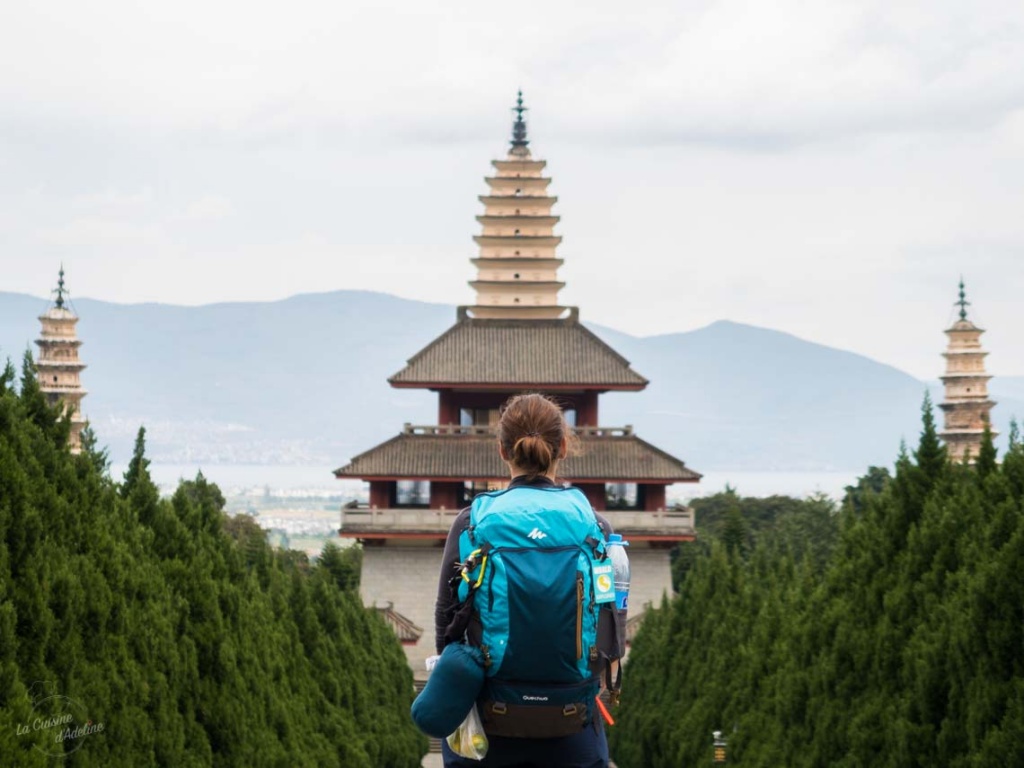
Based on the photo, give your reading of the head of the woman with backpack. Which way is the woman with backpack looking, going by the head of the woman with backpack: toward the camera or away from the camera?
away from the camera

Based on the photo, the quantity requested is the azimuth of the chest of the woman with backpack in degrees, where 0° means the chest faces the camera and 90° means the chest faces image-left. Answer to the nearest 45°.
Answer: approximately 180°

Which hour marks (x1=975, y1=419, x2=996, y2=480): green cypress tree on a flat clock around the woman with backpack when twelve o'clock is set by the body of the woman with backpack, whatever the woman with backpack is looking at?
The green cypress tree is roughly at 1 o'clock from the woman with backpack.
